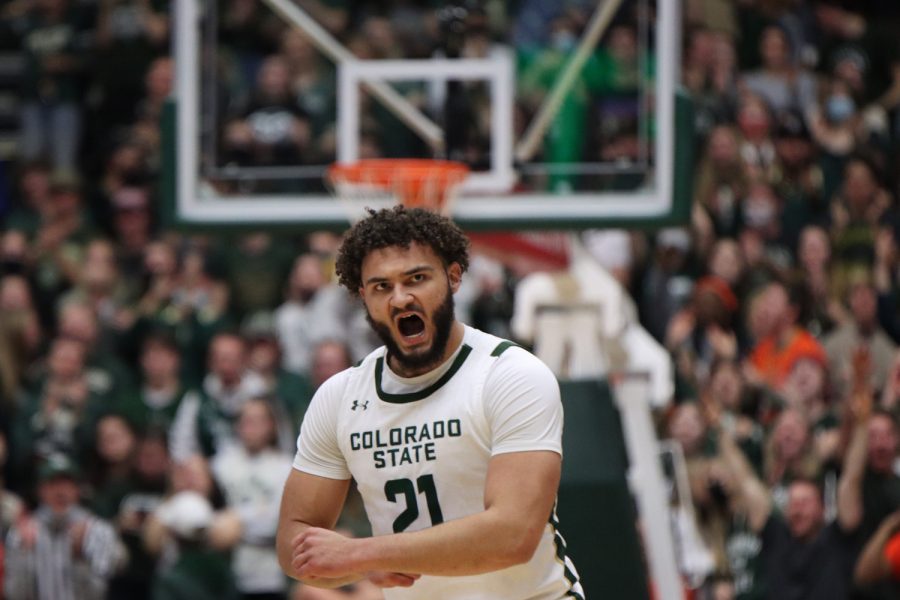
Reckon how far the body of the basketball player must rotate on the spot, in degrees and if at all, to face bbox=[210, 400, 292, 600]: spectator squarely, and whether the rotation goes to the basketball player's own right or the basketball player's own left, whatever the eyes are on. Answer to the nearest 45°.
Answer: approximately 135° to the basketball player's own right

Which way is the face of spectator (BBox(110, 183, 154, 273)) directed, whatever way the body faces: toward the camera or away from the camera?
toward the camera

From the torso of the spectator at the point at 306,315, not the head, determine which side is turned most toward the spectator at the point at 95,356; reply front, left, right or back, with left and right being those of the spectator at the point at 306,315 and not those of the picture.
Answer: right

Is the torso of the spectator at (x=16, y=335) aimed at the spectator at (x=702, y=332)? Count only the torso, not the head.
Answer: no

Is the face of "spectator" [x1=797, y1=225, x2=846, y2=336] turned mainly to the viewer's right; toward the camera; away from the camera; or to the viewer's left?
toward the camera

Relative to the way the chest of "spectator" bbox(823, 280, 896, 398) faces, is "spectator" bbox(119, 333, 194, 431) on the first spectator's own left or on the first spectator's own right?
on the first spectator's own right

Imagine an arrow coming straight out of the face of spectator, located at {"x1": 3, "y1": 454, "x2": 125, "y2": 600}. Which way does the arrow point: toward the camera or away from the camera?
toward the camera

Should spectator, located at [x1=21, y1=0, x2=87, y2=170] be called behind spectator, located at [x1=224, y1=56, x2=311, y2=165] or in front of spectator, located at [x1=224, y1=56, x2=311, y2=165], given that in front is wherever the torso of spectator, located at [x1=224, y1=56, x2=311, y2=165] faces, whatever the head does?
behind

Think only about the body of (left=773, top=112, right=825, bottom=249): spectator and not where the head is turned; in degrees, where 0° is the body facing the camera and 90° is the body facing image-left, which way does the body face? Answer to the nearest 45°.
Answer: approximately 0°

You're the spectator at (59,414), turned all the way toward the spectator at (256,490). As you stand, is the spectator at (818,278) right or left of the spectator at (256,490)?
left

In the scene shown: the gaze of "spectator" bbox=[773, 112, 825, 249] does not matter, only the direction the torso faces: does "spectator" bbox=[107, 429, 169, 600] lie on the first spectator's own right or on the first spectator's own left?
on the first spectator's own right

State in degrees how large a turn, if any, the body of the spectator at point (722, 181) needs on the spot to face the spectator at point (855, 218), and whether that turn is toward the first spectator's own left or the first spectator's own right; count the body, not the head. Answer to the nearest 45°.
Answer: approximately 90° to the first spectator's own left

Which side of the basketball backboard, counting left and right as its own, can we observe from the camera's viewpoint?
front

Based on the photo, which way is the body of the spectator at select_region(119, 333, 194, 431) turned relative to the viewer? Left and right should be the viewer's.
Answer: facing the viewer

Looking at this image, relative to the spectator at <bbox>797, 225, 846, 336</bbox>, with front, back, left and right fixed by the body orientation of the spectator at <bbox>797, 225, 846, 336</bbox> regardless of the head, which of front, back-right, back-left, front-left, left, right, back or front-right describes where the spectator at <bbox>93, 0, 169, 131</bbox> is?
right

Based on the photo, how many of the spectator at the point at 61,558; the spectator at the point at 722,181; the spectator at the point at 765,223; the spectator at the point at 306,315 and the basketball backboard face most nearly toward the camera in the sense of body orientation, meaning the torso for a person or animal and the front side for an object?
5

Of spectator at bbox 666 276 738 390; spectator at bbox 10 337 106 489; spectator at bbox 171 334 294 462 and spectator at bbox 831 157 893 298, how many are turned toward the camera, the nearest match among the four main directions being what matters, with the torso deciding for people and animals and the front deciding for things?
4

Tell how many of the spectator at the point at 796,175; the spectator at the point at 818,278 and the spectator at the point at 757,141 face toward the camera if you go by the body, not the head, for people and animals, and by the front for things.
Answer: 3
